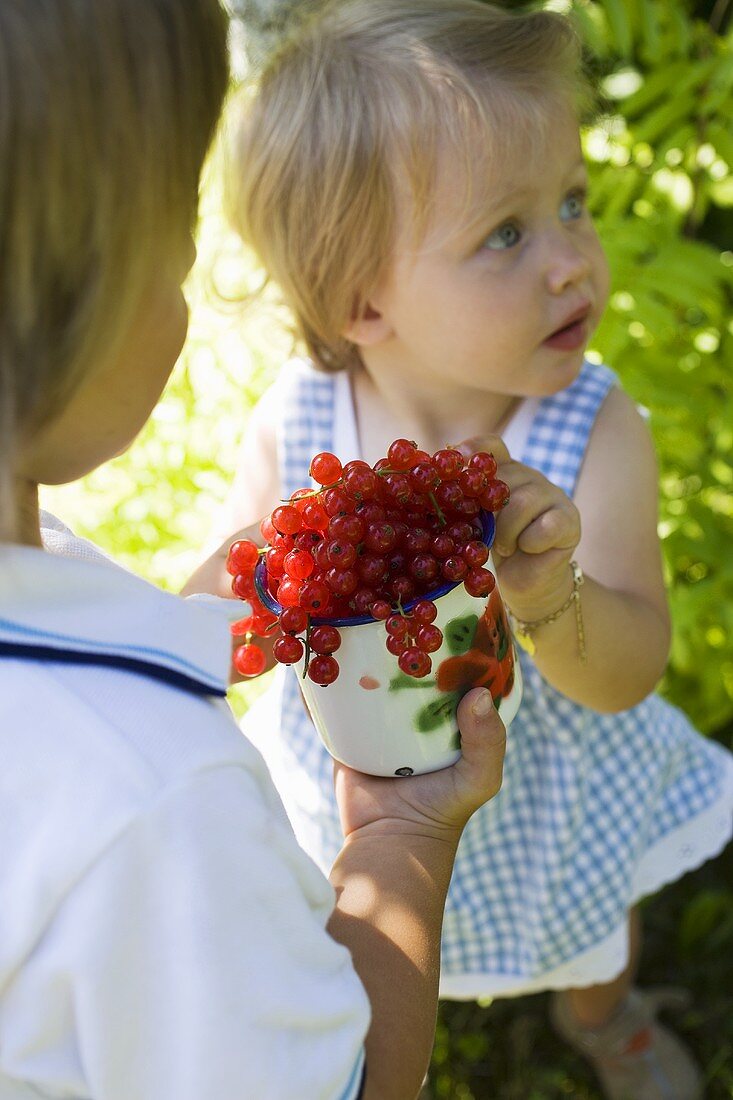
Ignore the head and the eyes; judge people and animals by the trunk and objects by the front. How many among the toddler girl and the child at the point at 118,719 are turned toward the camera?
1

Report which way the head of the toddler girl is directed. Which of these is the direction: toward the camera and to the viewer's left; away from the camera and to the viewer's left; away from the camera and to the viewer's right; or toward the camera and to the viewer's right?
toward the camera and to the viewer's right

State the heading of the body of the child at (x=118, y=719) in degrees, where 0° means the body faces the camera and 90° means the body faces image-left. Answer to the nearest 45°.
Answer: approximately 225°

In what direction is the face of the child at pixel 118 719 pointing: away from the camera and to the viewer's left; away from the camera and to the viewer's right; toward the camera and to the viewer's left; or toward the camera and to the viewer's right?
away from the camera and to the viewer's right

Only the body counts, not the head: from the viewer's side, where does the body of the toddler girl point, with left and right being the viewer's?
facing the viewer
